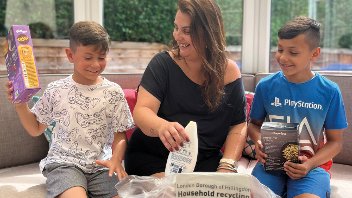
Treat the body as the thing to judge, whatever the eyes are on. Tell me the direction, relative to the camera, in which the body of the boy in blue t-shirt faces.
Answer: toward the camera

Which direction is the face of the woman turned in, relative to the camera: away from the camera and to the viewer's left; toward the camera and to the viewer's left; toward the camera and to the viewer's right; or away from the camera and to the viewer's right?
toward the camera and to the viewer's left

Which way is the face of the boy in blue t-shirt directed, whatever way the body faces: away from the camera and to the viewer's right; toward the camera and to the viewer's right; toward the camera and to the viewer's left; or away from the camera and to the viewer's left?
toward the camera and to the viewer's left

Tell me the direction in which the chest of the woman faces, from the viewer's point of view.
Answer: toward the camera

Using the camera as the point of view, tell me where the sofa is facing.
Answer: facing the viewer
